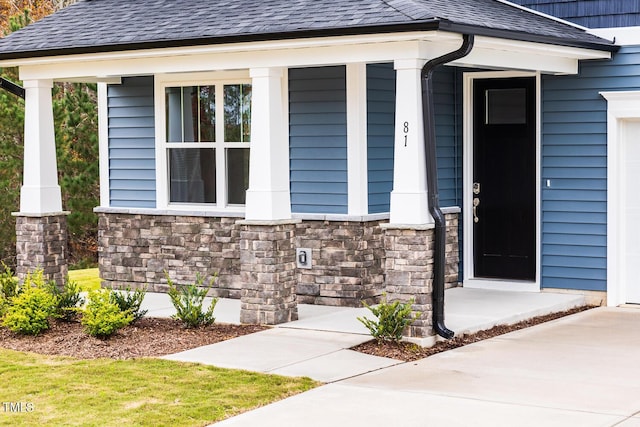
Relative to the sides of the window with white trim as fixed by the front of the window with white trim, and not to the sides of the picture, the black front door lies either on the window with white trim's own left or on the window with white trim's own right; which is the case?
on the window with white trim's own left

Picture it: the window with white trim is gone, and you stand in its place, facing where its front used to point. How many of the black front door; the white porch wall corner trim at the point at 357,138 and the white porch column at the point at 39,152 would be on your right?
1

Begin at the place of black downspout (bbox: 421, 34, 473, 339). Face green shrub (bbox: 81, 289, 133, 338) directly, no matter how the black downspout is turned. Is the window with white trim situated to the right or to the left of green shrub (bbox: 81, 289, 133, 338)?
right

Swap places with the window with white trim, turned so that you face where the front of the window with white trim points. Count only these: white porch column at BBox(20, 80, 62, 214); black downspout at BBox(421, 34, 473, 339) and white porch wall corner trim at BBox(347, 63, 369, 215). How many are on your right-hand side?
1

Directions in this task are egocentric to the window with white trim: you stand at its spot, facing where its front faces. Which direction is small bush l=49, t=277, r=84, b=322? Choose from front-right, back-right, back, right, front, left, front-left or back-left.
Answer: front-right

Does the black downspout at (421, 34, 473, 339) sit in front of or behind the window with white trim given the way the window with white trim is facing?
in front

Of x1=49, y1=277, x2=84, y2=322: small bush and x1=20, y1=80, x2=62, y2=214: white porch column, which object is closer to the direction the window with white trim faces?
the small bush

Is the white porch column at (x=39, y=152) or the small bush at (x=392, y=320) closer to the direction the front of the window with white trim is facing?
the small bush

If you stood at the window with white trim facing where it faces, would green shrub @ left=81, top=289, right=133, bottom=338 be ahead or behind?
ahead

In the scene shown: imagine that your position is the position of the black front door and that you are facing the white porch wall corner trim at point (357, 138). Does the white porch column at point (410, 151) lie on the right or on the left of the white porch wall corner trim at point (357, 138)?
left

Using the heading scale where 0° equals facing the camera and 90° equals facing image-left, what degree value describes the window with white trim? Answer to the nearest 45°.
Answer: approximately 0°

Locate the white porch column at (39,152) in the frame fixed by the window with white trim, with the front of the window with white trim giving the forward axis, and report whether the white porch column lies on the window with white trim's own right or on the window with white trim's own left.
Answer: on the window with white trim's own right

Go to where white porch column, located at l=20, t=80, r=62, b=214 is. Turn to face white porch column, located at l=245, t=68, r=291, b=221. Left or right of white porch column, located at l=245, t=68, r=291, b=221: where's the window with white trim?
left
